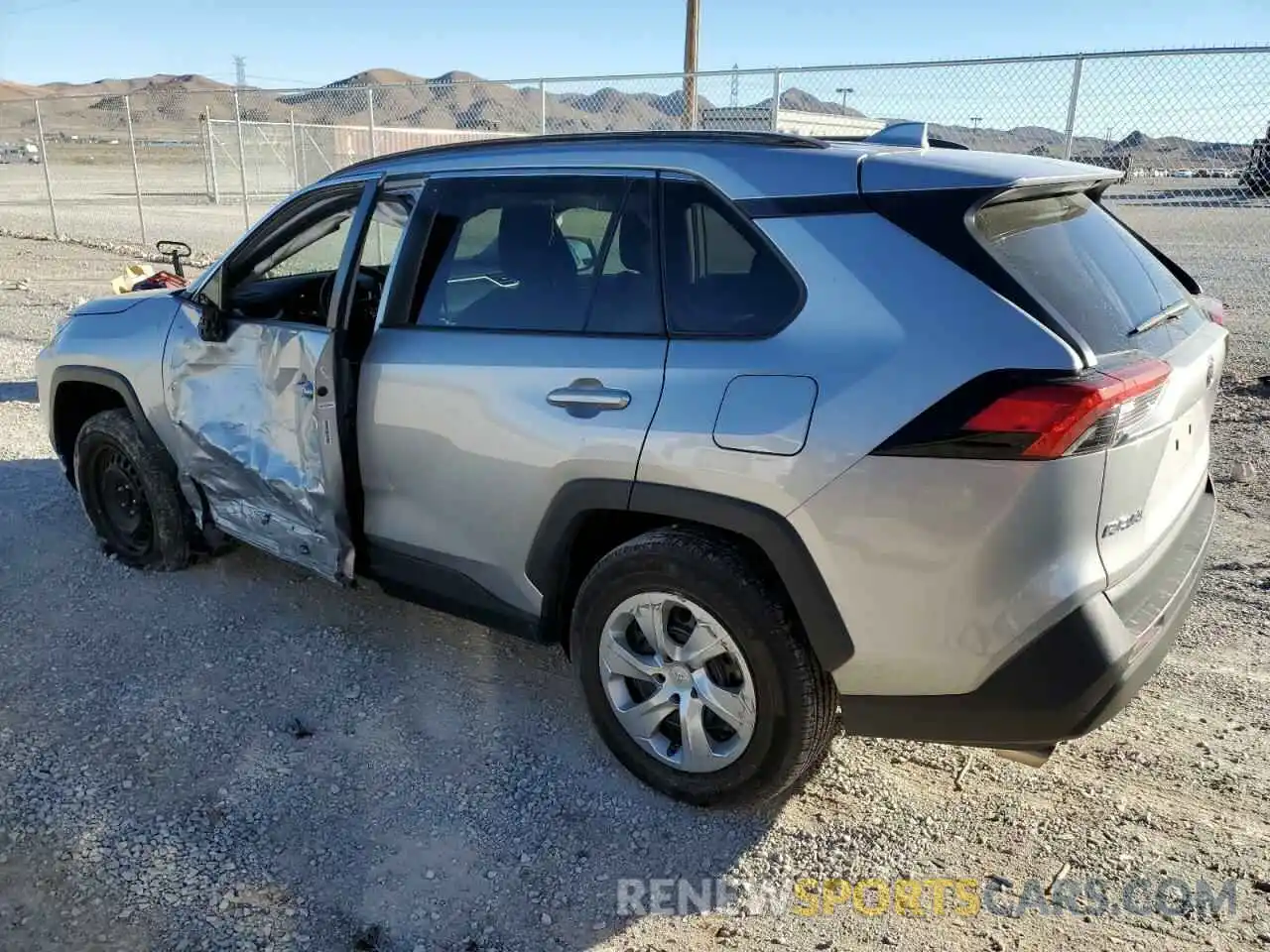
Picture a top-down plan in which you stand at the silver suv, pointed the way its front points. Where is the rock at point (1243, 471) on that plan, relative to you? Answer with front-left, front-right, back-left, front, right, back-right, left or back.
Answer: right

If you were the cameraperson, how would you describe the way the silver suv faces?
facing away from the viewer and to the left of the viewer

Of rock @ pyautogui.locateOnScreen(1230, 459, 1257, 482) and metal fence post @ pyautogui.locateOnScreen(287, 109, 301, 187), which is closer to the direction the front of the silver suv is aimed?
the metal fence post

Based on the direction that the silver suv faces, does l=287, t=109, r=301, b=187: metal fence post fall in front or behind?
in front

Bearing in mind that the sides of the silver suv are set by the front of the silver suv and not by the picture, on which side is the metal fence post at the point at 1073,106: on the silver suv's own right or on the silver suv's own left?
on the silver suv's own right

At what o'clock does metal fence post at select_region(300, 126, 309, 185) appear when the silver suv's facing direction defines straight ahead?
The metal fence post is roughly at 1 o'clock from the silver suv.
